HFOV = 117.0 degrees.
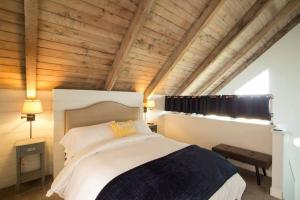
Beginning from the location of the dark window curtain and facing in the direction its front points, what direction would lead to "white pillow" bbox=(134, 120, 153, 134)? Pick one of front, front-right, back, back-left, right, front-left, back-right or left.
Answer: front

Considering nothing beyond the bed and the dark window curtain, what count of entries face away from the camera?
0

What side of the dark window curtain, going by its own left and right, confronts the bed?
front

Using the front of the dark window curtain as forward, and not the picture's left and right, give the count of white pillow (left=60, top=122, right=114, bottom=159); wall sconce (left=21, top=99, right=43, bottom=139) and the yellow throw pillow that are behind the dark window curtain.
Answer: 0

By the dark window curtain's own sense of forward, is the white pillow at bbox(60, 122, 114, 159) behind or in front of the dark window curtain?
in front

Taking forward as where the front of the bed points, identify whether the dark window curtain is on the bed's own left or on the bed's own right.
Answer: on the bed's own left

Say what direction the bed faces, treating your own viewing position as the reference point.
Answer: facing the viewer and to the right of the viewer

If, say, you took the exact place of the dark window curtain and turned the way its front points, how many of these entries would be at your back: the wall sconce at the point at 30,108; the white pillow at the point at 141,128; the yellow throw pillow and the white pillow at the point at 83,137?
0

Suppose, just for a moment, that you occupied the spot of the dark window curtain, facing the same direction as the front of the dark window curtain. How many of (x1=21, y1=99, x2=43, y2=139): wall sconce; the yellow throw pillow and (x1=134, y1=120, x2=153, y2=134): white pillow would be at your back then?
0

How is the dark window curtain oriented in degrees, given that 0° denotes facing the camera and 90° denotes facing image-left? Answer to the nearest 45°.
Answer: approximately 45°

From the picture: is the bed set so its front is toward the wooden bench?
no
